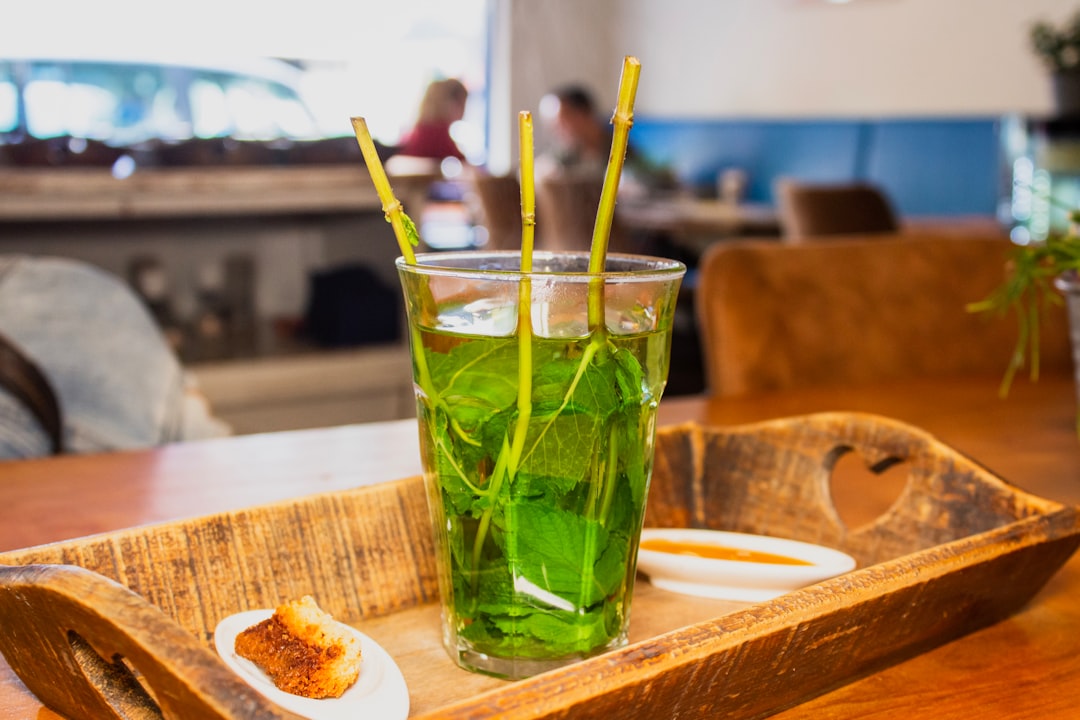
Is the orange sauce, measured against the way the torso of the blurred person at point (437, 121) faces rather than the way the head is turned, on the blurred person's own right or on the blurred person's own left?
on the blurred person's own right

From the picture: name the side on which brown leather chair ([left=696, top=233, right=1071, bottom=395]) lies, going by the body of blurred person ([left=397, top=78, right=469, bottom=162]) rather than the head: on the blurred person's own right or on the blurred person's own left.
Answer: on the blurred person's own right

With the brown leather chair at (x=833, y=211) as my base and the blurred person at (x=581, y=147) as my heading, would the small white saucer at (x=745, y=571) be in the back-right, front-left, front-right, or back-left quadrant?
back-left

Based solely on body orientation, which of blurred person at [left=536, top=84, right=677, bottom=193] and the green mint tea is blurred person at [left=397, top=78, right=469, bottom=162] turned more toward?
the blurred person

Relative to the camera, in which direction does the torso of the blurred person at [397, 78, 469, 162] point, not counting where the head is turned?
to the viewer's right
